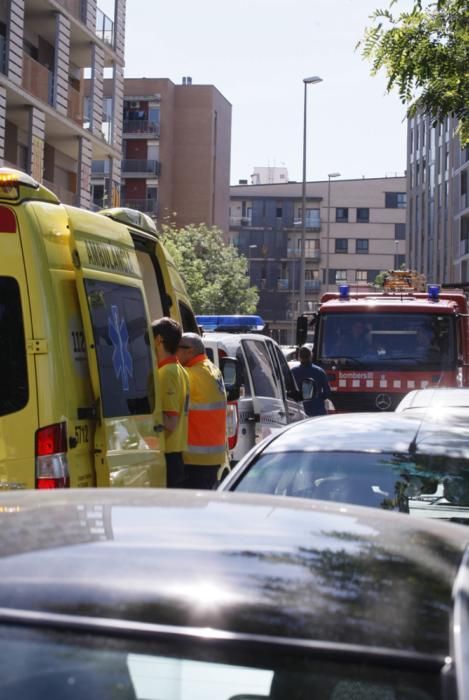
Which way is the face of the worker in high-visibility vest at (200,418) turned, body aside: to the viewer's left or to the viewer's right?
to the viewer's left

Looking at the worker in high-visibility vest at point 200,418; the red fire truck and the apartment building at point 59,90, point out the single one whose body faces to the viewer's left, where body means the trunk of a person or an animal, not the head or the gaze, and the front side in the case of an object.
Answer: the worker in high-visibility vest

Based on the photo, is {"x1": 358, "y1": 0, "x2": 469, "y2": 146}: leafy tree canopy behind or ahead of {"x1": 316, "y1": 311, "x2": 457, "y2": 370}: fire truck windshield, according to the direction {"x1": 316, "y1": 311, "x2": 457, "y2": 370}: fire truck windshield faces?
ahead

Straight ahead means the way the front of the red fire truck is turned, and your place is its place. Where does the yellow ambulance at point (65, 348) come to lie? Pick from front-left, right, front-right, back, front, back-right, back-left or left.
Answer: front

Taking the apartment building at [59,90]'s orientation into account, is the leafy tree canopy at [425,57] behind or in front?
in front

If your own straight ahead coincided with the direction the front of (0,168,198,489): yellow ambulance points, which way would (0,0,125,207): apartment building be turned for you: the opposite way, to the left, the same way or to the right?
to the right

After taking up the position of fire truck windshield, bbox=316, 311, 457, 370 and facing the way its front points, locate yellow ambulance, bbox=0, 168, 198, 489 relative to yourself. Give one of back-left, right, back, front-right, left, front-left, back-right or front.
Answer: front

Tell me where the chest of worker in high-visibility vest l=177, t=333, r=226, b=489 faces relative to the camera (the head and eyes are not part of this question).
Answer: to the viewer's left

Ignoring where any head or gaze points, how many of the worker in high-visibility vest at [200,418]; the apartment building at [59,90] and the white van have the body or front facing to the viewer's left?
1

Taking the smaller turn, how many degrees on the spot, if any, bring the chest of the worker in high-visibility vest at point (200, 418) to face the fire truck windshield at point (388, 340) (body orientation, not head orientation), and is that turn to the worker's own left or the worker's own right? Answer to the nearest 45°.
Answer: approximately 90° to the worker's own right

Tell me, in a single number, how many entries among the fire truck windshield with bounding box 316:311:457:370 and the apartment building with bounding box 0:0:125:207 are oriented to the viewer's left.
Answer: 0

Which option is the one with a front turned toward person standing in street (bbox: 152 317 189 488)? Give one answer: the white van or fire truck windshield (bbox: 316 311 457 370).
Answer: the fire truck windshield

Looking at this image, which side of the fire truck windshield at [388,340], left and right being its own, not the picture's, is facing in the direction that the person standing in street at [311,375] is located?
front
